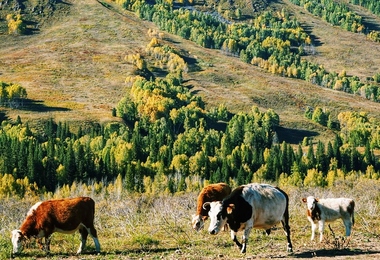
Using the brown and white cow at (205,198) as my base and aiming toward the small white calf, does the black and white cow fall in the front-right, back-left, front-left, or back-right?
front-right

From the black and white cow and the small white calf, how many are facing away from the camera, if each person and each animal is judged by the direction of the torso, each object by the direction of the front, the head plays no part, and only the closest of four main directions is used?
0

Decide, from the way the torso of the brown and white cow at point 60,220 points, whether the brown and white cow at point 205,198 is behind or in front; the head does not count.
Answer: behind

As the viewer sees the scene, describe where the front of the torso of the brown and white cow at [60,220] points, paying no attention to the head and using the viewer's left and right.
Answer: facing to the left of the viewer

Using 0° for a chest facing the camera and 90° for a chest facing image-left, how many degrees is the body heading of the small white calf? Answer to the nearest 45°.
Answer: approximately 45°

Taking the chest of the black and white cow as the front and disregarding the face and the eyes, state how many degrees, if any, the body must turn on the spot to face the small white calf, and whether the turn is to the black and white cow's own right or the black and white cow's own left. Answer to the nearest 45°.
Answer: approximately 180°

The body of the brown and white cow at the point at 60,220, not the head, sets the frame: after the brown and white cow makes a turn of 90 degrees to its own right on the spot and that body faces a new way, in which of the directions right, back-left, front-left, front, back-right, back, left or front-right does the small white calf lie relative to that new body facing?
right

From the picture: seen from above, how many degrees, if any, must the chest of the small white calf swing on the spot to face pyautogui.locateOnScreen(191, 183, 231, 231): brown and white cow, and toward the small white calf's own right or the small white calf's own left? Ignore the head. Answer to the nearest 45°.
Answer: approximately 45° to the small white calf's own right

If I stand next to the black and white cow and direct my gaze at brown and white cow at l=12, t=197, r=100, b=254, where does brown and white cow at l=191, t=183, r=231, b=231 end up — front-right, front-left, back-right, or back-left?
front-right

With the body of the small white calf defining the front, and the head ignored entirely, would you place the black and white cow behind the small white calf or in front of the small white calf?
in front
